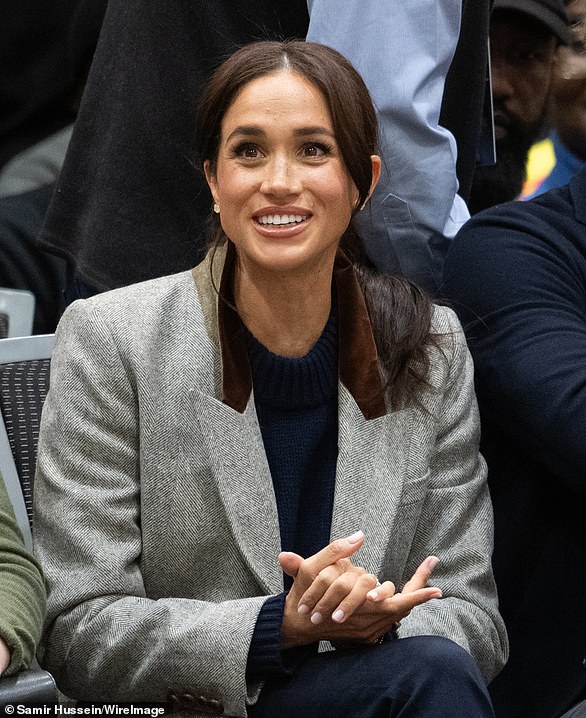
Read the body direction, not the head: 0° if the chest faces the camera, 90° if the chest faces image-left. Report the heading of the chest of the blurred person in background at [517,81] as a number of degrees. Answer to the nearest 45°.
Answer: approximately 0°

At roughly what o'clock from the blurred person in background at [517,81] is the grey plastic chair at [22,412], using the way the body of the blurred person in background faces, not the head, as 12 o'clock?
The grey plastic chair is roughly at 1 o'clock from the blurred person in background.

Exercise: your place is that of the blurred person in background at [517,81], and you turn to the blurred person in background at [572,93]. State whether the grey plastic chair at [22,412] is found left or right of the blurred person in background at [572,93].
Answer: right

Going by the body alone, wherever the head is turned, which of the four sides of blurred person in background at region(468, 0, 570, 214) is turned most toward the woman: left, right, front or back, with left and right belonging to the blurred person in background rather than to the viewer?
front
